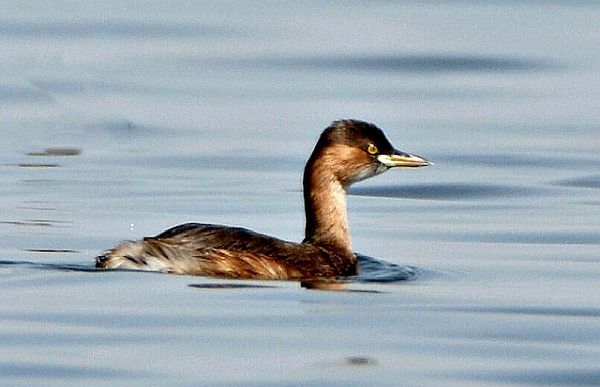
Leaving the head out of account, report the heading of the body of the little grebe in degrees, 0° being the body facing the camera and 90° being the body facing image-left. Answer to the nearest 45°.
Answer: approximately 270°
